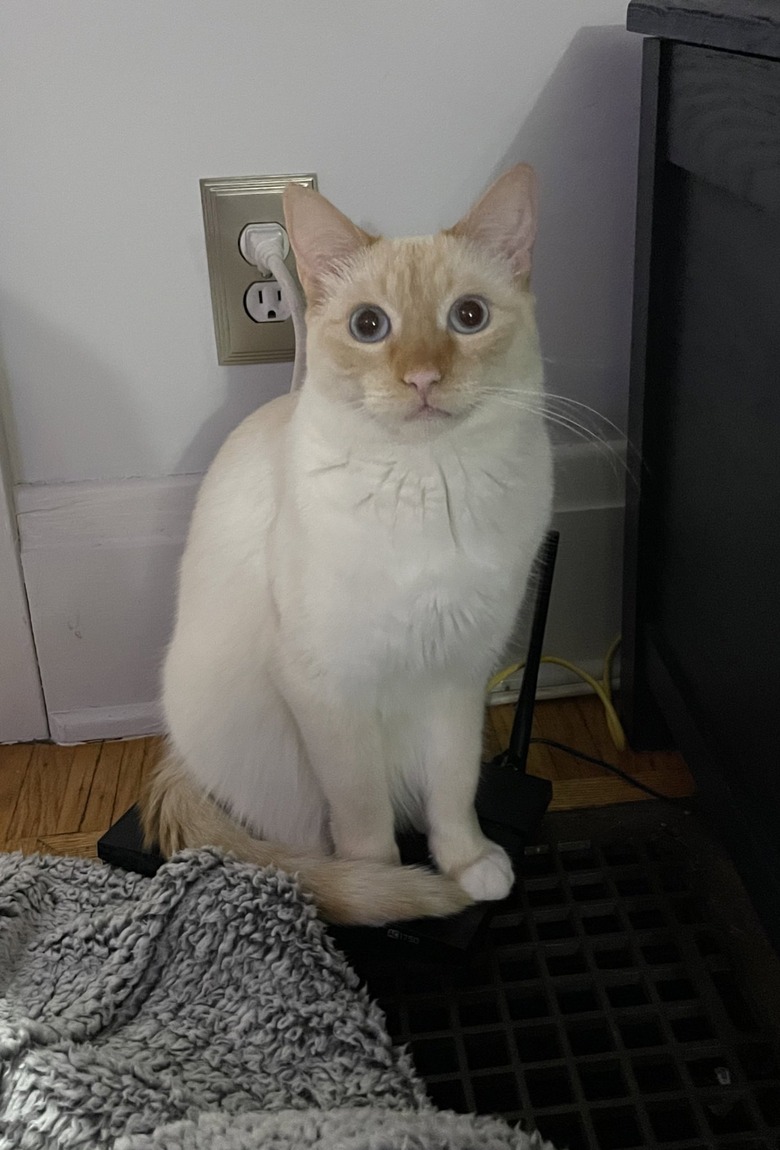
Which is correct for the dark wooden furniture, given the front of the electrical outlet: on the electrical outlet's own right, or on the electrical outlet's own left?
on the electrical outlet's own left

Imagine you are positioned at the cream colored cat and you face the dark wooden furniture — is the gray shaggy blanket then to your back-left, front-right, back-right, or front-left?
back-right

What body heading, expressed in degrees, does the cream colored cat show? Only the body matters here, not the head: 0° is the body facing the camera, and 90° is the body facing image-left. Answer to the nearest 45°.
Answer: approximately 315°

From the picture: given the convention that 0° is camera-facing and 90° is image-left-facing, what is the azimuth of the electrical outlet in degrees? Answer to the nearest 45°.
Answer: approximately 0°

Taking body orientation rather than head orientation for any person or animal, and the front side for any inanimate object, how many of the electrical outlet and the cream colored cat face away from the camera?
0

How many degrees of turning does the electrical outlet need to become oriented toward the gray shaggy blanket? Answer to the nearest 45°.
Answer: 0° — it already faces it
